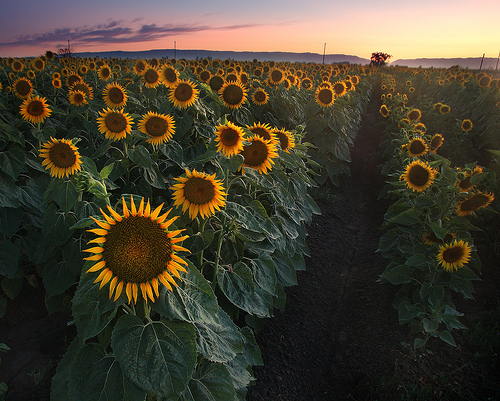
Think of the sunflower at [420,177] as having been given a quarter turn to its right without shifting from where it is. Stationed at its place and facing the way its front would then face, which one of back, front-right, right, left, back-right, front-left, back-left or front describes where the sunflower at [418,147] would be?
right

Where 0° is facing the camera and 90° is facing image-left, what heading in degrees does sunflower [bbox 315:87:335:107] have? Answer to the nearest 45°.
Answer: approximately 0°

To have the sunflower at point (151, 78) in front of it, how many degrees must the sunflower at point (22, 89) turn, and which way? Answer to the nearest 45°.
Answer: approximately 90° to its left

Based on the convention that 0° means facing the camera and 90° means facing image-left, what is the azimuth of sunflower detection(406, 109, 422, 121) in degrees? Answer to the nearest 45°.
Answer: approximately 0°

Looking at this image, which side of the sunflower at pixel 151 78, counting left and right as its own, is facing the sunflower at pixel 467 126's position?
left

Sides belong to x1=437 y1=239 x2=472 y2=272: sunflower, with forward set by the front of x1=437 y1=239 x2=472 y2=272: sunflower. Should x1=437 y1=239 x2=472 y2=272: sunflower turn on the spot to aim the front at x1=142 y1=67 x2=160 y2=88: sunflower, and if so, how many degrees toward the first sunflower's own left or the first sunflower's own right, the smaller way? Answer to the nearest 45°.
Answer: approximately 90° to the first sunflower's own right

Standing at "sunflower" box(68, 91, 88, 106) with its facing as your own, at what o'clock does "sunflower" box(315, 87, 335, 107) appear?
"sunflower" box(315, 87, 335, 107) is roughly at 9 o'clock from "sunflower" box(68, 91, 88, 106).

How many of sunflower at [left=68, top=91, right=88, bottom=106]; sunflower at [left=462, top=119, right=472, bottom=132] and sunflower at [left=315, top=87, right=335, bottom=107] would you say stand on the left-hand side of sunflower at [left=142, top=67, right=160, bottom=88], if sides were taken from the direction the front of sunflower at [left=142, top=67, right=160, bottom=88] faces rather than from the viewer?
2

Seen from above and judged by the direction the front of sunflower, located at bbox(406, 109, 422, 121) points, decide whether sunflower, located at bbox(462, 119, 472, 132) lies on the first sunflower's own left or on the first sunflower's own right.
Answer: on the first sunflower's own left

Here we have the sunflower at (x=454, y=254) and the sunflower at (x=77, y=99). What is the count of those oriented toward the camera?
2
